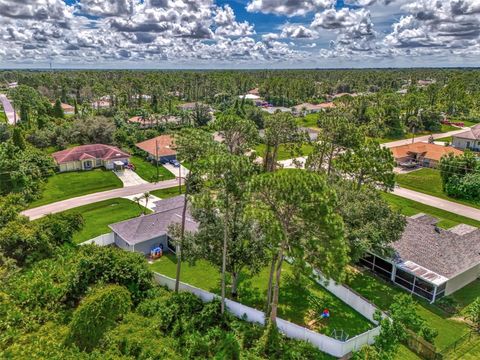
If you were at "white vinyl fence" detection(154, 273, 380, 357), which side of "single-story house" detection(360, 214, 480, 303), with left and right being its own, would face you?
back

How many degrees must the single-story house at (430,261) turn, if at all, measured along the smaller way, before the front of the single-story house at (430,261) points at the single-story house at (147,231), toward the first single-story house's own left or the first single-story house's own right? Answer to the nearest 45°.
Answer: approximately 135° to the first single-story house's own left

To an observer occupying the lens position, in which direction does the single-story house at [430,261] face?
facing away from the viewer and to the right of the viewer

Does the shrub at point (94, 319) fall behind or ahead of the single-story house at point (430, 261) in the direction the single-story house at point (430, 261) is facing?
behind

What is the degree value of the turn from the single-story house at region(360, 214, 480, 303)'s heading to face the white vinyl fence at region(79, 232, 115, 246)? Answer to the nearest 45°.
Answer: approximately 135° to its left
